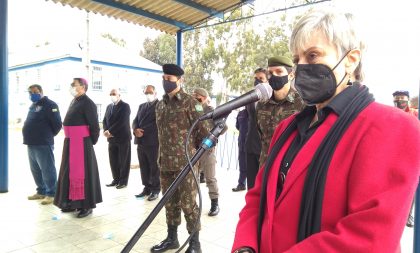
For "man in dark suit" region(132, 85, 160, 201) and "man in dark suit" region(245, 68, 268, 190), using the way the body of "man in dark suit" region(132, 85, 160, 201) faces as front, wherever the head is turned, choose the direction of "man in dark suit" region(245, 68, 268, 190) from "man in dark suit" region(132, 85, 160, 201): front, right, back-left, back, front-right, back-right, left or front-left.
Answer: left

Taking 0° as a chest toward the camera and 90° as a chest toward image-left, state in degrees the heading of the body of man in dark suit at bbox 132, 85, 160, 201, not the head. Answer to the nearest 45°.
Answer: approximately 45°

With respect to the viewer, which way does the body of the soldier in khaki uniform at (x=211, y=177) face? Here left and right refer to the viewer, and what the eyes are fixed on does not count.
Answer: facing the viewer and to the left of the viewer

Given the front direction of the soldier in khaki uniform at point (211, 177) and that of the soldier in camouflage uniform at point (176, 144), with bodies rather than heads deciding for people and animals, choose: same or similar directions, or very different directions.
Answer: same or similar directions

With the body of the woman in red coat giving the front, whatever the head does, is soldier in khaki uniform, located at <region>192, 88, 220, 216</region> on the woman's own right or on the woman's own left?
on the woman's own right

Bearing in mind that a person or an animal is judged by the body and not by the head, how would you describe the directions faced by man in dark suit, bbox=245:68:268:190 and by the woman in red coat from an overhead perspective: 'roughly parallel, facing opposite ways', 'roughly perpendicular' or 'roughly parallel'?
roughly parallel

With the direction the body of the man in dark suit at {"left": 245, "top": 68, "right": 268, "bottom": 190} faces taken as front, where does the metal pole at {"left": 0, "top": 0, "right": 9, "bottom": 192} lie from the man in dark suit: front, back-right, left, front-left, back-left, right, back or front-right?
front-right

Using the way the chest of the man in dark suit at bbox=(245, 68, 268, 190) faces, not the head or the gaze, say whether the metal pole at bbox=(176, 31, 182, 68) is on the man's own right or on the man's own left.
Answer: on the man's own right

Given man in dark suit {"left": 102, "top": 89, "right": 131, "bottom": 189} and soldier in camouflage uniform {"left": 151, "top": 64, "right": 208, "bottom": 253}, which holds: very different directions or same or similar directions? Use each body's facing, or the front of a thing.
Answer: same or similar directions

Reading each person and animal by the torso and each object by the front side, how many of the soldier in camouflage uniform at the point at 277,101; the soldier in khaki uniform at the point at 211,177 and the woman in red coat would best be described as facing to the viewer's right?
0

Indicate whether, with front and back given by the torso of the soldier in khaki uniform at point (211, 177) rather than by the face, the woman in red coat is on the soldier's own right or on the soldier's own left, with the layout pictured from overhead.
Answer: on the soldier's own left

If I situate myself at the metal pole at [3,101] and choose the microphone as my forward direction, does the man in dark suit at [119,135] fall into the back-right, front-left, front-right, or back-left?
front-left

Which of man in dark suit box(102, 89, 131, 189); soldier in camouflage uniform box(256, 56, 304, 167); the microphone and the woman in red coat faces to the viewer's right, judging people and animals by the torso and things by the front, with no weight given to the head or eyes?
the microphone

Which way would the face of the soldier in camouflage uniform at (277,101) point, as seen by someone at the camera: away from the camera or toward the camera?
toward the camera

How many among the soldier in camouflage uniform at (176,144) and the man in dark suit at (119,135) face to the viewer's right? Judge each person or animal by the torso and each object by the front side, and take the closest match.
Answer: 0

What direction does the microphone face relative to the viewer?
to the viewer's right
